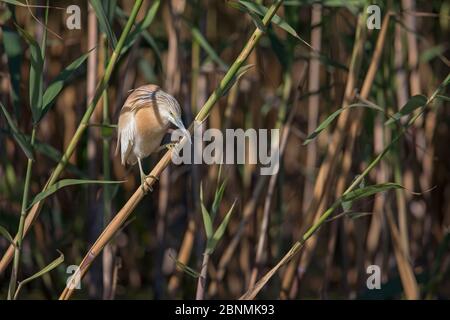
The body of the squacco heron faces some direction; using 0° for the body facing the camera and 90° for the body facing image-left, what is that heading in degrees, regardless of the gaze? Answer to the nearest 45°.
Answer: approximately 315°
